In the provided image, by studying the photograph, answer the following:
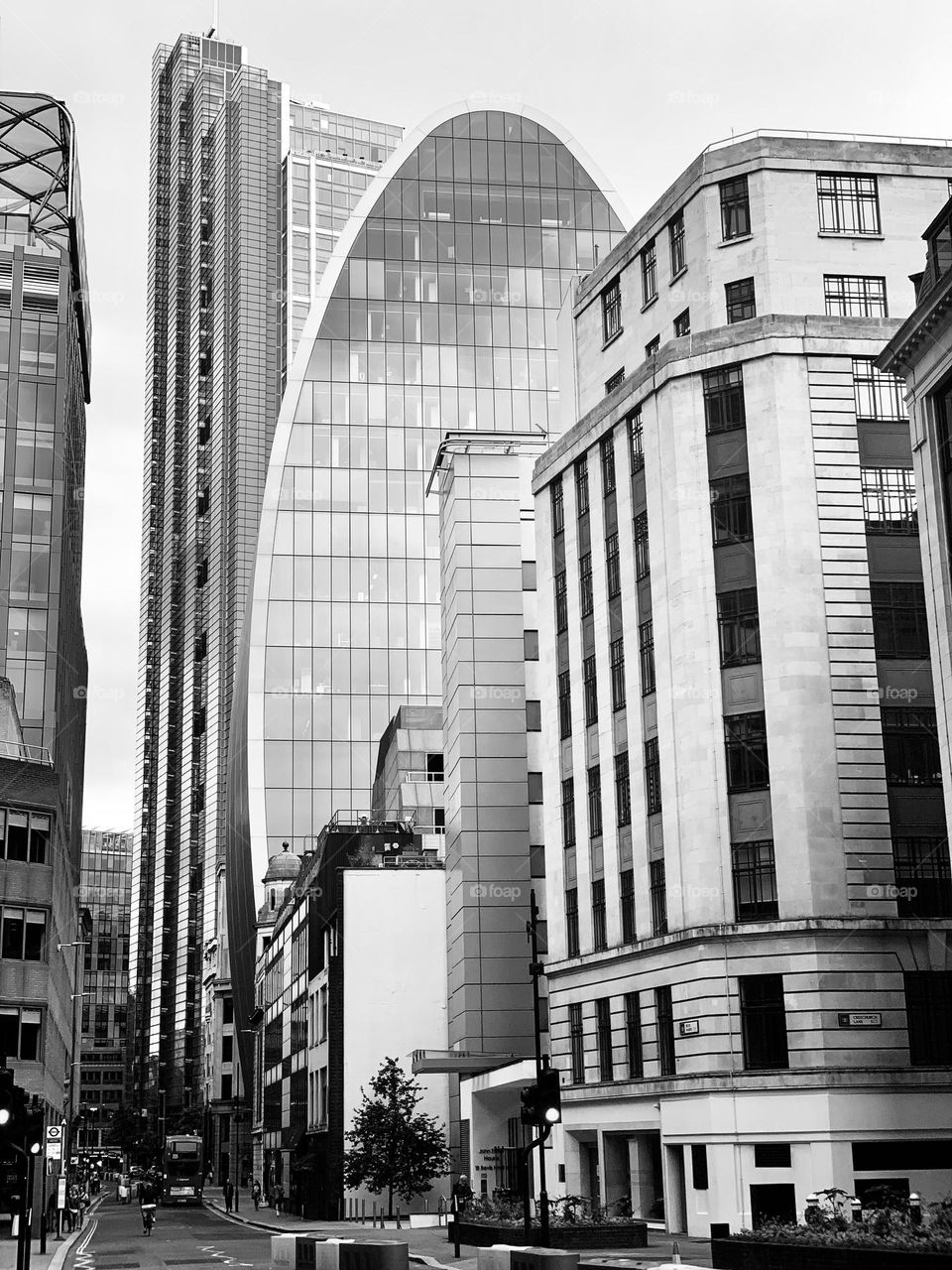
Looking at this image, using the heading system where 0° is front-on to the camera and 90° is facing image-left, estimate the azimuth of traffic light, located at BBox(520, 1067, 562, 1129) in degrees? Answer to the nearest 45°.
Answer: approximately 0°

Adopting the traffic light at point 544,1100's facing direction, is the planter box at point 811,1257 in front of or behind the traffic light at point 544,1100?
in front
